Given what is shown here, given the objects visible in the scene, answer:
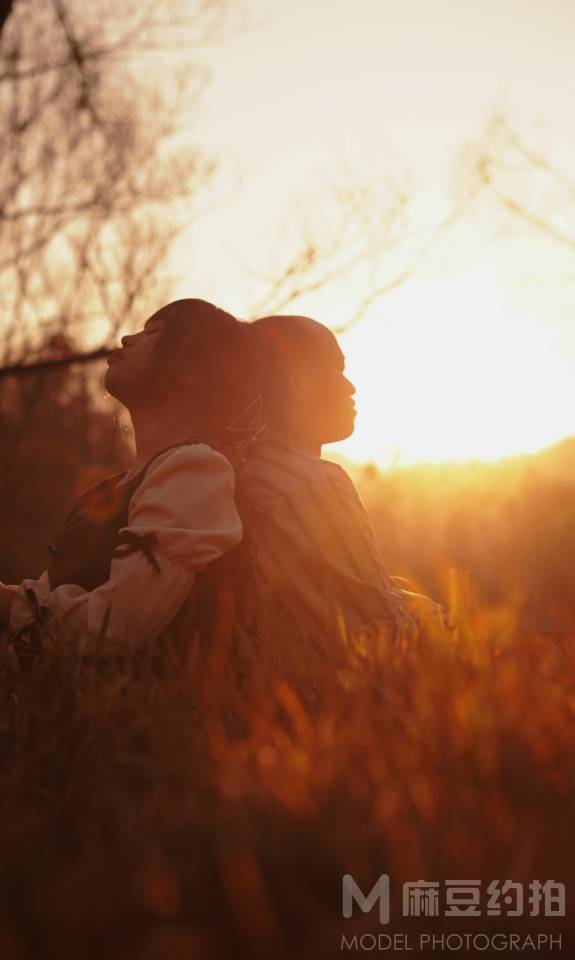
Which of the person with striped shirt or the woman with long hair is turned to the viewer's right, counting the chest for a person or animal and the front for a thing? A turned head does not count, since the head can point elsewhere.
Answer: the person with striped shirt

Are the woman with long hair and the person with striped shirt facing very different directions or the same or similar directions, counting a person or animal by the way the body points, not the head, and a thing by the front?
very different directions

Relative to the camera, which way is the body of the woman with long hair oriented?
to the viewer's left

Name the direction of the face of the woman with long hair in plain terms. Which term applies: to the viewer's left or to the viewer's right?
to the viewer's left

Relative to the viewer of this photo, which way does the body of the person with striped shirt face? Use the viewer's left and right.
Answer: facing to the right of the viewer

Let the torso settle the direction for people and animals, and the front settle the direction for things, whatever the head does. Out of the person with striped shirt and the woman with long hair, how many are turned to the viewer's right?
1
